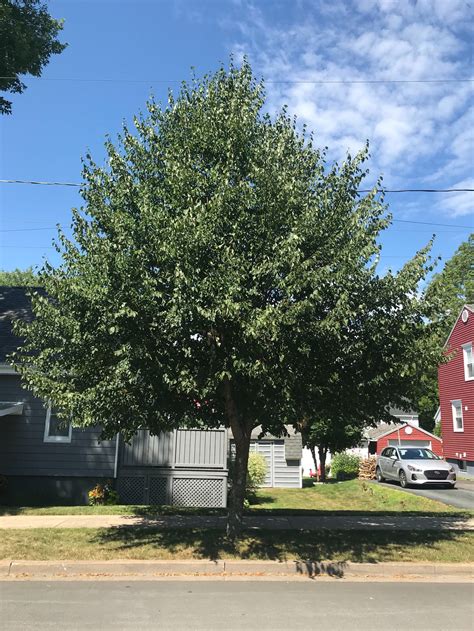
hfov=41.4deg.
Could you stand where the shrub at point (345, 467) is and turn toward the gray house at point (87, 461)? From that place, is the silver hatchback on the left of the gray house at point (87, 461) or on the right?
left

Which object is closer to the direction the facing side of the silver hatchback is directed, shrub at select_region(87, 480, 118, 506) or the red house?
the shrub

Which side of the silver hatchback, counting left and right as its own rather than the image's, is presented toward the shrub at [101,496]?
right

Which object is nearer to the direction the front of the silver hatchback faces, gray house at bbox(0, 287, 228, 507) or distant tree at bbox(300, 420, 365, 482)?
the gray house

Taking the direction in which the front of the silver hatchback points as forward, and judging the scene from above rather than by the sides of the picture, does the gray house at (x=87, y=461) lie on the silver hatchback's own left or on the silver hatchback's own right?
on the silver hatchback's own right

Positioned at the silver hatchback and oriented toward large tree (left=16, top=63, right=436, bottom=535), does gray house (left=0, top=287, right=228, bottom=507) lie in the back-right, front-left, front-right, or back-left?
front-right

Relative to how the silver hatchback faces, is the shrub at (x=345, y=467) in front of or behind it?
behind

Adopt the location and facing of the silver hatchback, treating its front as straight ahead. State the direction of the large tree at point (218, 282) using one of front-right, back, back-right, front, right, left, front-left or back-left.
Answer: front-right

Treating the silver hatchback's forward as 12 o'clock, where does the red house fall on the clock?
The red house is roughly at 8 o'clock from the silver hatchback.

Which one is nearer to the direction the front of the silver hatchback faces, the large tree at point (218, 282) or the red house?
the large tree

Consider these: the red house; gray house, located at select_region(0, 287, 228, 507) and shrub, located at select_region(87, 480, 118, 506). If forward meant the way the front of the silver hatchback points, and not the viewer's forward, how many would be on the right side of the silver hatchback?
2

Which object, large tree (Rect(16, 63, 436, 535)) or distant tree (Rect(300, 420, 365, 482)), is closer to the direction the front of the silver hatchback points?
the large tree

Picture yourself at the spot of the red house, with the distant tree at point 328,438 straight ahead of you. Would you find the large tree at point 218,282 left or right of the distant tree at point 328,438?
left
